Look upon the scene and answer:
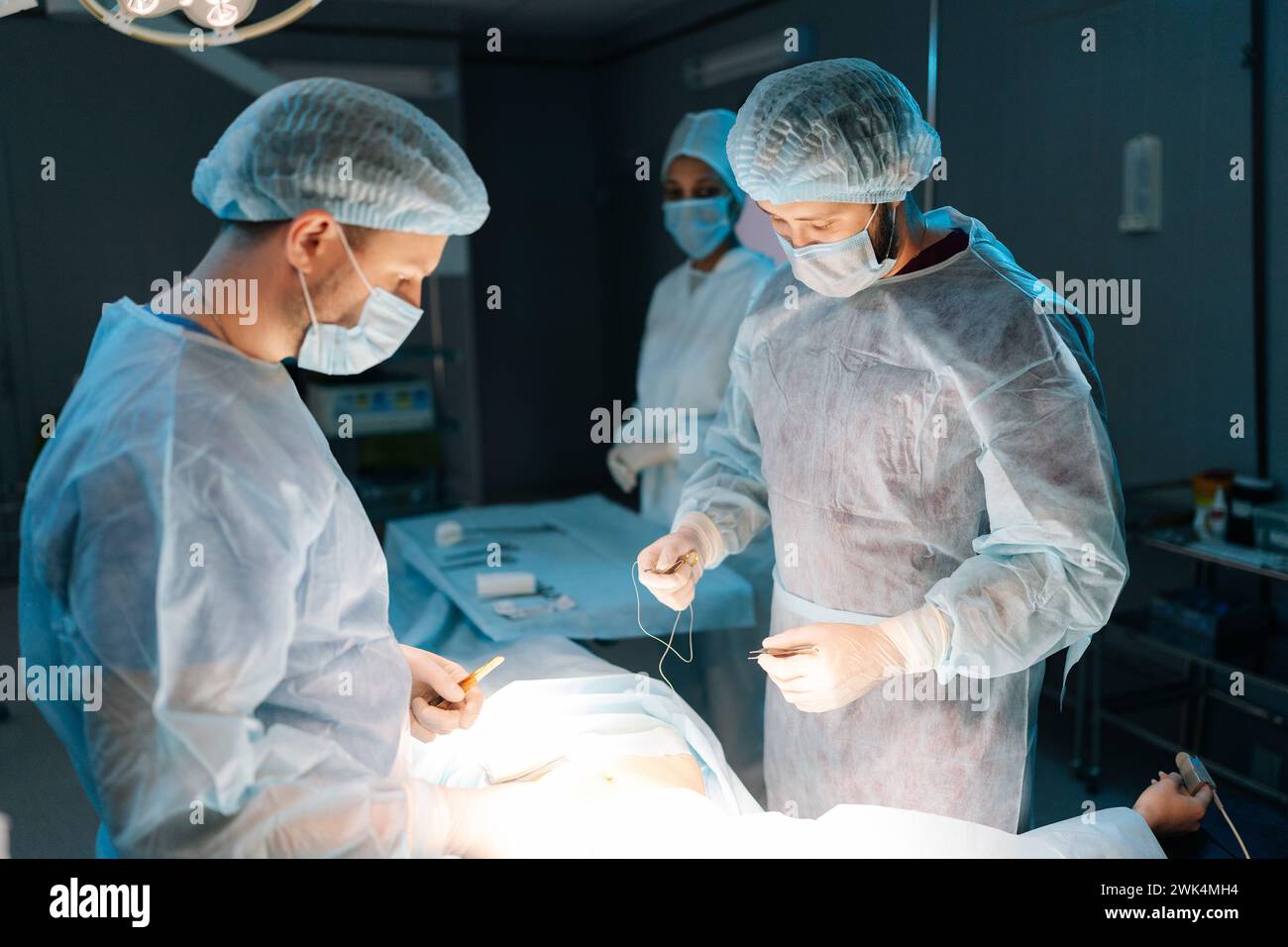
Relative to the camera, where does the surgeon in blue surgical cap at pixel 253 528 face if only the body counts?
to the viewer's right

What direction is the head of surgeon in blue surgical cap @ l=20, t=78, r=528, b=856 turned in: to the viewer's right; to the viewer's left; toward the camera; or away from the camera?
to the viewer's right

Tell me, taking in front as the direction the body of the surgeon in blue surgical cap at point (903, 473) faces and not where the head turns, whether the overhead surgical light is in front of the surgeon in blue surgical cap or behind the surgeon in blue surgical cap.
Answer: in front

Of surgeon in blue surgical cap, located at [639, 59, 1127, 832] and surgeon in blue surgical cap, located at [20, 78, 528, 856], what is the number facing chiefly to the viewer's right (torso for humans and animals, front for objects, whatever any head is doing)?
1

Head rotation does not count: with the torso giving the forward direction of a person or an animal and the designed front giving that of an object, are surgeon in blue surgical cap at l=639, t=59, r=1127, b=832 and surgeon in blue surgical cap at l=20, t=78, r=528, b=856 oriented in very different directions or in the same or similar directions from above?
very different directions

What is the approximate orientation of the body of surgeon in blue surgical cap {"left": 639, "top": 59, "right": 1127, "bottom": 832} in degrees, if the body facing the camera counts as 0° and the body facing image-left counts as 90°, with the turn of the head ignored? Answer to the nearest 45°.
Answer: approximately 45°
